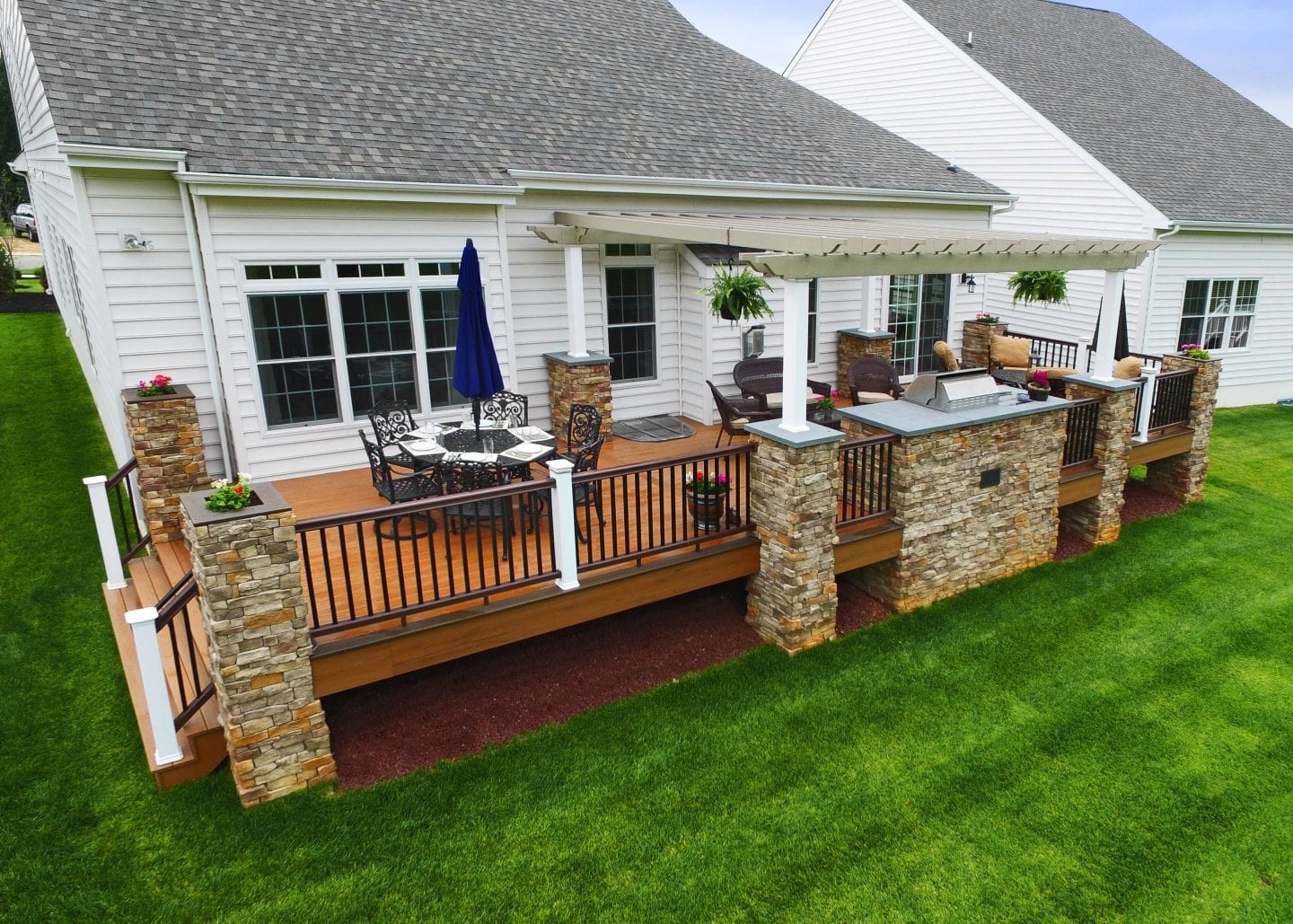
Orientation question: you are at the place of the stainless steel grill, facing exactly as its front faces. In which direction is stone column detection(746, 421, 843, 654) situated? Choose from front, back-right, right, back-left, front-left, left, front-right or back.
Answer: left

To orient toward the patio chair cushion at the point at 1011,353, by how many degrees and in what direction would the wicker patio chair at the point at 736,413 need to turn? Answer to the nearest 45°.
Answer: approximately 45° to its left

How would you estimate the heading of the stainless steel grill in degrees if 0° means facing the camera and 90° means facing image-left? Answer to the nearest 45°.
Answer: approximately 135°

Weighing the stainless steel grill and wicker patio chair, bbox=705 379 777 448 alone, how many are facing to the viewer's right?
1

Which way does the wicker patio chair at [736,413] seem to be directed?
to the viewer's right

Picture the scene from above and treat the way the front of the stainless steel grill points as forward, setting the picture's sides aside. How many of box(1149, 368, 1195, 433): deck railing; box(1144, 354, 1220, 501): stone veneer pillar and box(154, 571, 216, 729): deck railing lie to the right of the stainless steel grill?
2

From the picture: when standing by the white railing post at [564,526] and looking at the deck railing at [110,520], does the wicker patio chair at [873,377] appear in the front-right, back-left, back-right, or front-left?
back-right

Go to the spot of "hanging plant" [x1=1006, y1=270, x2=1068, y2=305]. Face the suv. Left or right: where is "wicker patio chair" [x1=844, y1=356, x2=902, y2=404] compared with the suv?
left

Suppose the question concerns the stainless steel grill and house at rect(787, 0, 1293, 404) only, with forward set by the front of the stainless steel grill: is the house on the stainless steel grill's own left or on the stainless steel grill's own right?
on the stainless steel grill's own right

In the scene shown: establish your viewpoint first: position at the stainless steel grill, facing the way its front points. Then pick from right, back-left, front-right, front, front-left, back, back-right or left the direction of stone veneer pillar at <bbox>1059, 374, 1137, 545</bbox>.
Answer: right

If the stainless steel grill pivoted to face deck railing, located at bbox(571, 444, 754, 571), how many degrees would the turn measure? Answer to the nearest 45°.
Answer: approximately 90° to its left

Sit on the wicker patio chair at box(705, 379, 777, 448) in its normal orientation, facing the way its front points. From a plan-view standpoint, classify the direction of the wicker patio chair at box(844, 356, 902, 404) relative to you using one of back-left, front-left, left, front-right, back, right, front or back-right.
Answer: front-left

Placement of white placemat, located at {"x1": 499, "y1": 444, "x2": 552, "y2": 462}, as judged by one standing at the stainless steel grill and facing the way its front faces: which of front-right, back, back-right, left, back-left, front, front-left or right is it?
left

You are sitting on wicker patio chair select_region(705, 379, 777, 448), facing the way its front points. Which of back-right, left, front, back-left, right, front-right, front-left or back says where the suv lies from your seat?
back-left

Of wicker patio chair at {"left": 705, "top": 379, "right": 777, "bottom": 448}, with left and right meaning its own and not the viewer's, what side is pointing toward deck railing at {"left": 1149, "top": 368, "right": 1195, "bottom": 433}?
front

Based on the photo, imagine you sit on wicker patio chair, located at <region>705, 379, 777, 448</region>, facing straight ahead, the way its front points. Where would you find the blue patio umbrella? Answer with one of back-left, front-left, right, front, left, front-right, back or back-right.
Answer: back-right

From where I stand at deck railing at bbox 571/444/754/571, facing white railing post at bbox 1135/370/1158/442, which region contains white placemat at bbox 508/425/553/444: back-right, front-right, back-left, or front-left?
back-left

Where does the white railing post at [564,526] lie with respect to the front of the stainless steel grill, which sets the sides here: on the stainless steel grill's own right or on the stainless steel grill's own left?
on the stainless steel grill's own left

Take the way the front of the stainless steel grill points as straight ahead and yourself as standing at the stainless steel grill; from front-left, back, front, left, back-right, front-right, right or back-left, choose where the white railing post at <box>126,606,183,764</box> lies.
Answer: left

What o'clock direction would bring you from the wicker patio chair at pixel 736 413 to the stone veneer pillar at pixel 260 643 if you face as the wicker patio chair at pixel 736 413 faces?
The stone veneer pillar is roughly at 4 o'clock from the wicker patio chair.

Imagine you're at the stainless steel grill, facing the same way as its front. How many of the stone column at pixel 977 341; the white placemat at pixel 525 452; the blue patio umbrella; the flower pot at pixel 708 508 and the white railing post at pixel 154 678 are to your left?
4
